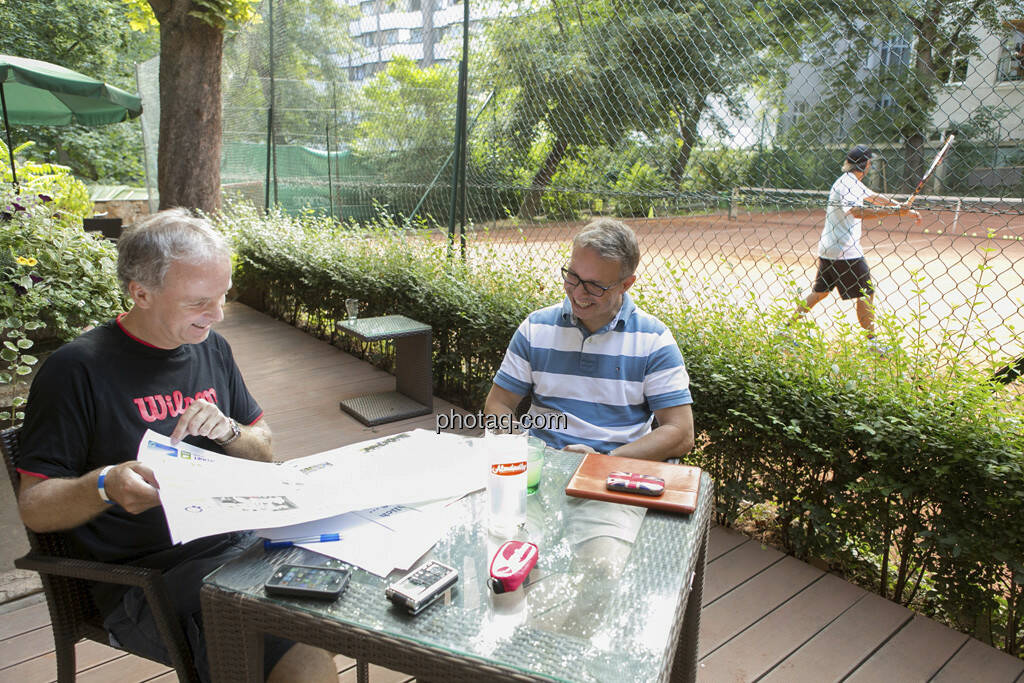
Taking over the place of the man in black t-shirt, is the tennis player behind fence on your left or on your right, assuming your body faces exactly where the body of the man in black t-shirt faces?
on your left

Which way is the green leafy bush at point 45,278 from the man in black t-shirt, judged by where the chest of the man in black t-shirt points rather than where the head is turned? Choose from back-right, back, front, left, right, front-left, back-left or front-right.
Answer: back-left

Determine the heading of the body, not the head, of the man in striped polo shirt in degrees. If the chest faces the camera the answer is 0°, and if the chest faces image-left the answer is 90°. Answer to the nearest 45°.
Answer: approximately 0°

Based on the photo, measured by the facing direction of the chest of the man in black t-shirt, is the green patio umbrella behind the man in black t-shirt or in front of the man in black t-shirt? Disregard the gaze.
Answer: behind

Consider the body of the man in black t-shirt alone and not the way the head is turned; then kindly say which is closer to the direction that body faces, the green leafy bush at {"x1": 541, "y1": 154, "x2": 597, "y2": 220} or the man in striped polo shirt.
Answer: the man in striped polo shirt

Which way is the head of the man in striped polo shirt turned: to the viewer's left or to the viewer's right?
to the viewer's left

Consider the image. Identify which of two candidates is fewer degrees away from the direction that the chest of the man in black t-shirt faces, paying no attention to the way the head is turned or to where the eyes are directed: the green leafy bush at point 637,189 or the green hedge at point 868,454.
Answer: the green hedge

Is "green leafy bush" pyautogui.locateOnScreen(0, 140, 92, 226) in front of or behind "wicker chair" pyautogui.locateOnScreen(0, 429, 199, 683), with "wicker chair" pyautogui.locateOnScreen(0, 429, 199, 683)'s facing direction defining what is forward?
behind

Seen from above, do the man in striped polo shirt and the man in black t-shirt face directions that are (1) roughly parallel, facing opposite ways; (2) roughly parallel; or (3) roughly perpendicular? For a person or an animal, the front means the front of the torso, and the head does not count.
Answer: roughly perpendicular

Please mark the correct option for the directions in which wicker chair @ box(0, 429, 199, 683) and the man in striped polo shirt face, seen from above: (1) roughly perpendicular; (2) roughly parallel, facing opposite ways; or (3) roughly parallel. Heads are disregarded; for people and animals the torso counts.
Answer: roughly perpendicular
